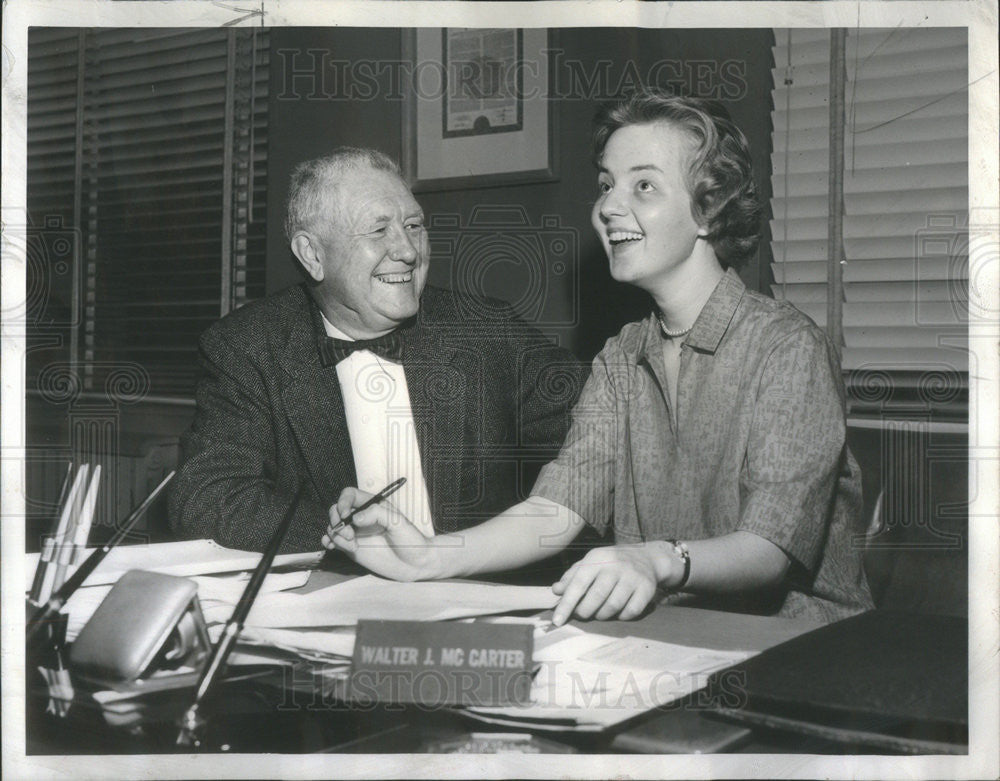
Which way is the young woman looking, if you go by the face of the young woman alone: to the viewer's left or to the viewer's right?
to the viewer's left

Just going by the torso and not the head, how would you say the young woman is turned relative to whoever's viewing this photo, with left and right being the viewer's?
facing the viewer and to the left of the viewer

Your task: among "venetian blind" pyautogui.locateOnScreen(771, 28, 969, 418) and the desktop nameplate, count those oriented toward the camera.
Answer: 2

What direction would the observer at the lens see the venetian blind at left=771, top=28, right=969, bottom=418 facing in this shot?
facing the viewer

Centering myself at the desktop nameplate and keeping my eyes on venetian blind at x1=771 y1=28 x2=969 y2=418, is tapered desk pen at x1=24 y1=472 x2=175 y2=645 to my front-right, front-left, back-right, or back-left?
back-left

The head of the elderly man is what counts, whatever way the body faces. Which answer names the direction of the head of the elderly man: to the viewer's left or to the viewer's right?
to the viewer's right
